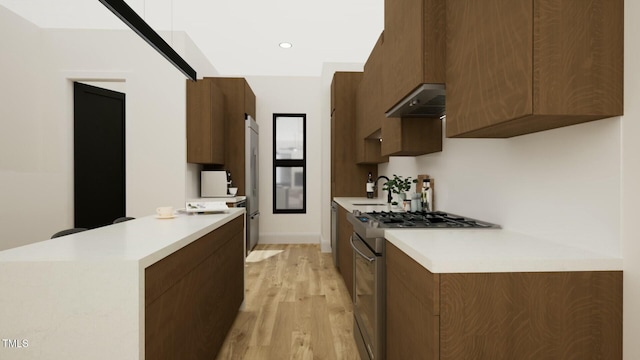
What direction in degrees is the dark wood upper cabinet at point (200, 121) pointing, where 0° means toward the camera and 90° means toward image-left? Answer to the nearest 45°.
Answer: approximately 270°

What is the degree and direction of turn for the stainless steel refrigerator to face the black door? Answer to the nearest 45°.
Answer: approximately 180°

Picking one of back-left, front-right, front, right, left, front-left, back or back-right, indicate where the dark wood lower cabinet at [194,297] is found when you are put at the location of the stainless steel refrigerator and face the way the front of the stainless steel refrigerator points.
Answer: right

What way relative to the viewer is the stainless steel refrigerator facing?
to the viewer's right

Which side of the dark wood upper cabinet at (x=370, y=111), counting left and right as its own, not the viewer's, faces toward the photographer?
left

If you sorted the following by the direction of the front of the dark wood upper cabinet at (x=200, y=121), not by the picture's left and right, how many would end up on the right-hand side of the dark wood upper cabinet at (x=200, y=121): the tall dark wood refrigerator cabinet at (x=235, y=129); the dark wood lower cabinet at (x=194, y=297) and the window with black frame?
1

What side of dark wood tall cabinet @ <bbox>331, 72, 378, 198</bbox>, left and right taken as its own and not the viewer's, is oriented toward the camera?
left

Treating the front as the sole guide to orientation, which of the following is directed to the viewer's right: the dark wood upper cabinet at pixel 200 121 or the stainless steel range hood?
the dark wood upper cabinet

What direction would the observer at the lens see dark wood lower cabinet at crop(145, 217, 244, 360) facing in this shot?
facing to the right of the viewer

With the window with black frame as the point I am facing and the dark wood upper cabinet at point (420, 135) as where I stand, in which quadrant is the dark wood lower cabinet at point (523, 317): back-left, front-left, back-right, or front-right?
back-left

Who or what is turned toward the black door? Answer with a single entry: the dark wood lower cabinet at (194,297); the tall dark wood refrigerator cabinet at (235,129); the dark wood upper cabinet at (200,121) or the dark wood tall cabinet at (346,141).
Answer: the dark wood tall cabinet at (346,141)

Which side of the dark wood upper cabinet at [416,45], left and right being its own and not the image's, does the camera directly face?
left

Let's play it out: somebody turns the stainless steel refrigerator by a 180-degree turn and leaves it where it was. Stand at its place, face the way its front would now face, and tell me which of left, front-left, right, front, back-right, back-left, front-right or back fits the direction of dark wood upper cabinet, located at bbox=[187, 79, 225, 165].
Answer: front-left

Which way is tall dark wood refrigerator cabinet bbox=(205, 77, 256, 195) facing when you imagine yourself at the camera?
facing to the right of the viewer

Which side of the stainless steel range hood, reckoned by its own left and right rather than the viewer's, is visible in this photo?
left

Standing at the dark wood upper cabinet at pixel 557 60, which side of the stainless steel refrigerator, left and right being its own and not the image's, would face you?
right

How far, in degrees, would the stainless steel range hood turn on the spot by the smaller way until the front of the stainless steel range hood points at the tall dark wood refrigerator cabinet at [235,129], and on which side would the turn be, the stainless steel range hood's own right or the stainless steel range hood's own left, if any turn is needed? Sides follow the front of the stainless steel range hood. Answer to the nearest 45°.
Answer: approximately 45° to the stainless steel range hood's own right
